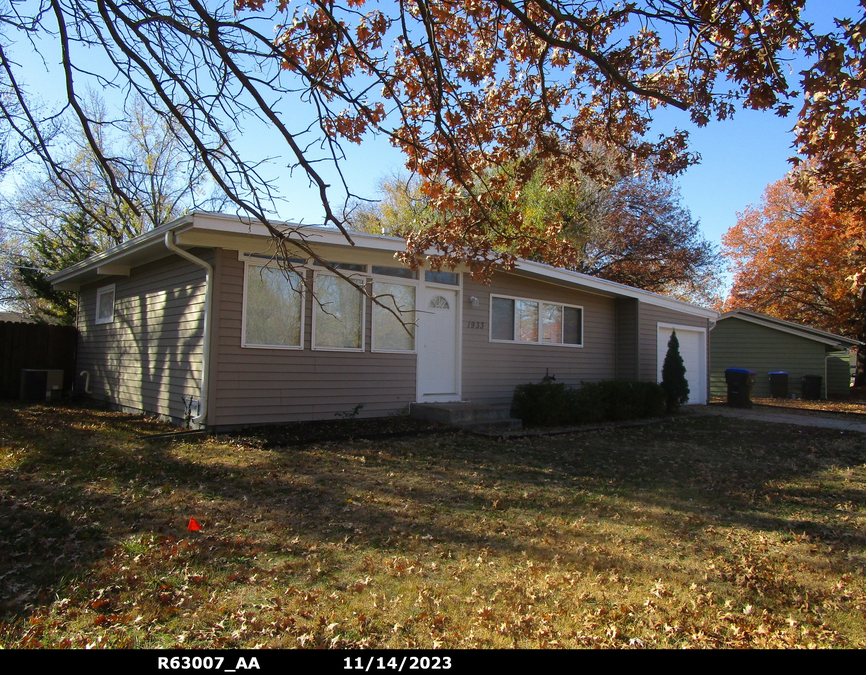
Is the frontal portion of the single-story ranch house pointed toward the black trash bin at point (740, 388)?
no

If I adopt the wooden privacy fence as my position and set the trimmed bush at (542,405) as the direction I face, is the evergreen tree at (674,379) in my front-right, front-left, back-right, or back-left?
front-left

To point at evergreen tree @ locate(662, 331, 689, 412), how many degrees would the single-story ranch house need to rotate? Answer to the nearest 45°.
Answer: approximately 90° to its left

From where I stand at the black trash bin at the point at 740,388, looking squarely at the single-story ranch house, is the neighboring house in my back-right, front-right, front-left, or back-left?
back-right

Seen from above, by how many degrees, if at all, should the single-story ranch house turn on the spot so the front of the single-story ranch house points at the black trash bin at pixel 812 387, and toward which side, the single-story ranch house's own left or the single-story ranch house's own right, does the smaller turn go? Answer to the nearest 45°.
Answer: approximately 90° to the single-story ranch house's own left

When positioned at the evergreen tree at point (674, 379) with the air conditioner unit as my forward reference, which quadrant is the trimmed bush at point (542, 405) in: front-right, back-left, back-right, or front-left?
front-left

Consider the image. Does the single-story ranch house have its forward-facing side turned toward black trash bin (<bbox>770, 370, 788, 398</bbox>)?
no

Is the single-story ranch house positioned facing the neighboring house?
no

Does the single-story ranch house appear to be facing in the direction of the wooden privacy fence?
no

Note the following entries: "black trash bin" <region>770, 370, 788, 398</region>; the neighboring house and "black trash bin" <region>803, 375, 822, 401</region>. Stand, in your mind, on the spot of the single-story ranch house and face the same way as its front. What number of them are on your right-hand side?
0

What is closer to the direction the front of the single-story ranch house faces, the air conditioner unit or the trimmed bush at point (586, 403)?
the trimmed bush

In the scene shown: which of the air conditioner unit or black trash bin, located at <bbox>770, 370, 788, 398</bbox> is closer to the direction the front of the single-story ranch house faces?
the black trash bin

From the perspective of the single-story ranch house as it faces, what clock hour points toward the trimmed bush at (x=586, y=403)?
The trimmed bush is roughly at 10 o'clock from the single-story ranch house.
